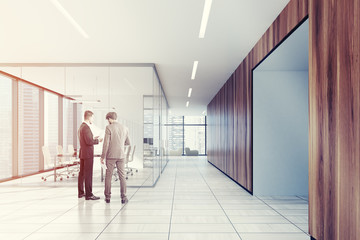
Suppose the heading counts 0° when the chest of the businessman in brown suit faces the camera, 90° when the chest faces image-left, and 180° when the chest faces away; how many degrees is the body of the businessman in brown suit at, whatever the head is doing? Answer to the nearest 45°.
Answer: approximately 270°

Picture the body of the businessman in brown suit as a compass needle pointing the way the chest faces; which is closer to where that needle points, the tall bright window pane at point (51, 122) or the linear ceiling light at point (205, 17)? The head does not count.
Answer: the linear ceiling light

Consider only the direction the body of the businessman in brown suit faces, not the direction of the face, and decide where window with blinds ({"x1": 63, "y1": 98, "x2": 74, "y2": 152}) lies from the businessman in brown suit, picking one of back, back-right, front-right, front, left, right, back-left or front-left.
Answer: left

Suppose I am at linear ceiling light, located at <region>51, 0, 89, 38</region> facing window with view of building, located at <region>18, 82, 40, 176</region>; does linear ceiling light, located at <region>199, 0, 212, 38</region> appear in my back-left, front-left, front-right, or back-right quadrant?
back-right
